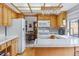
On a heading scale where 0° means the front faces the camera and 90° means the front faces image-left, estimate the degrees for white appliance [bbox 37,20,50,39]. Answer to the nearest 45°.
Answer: approximately 0°

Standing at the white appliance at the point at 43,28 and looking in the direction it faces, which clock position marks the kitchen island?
The kitchen island is roughly at 12 o'clock from the white appliance.

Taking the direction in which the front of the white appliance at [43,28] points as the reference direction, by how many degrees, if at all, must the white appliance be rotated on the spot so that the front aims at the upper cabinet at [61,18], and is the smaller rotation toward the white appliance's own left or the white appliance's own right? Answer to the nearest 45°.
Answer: approximately 90° to the white appliance's own left

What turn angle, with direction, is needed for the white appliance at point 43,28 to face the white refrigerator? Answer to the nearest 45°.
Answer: approximately 45° to its right

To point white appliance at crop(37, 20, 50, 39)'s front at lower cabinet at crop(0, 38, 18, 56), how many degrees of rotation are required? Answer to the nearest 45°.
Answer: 0° — it already faces it

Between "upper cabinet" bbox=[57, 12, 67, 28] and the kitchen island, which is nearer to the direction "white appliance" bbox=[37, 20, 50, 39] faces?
the kitchen island
